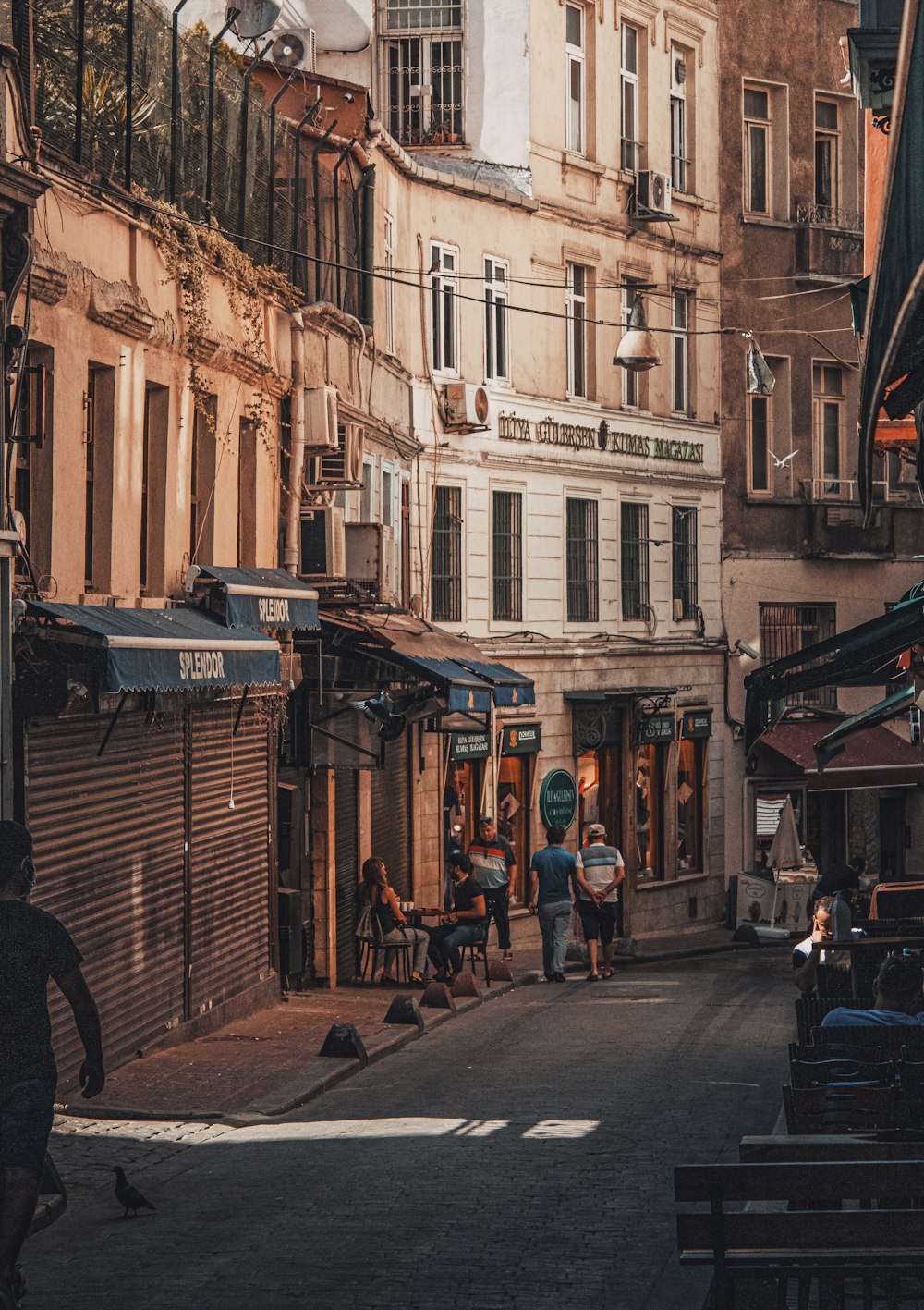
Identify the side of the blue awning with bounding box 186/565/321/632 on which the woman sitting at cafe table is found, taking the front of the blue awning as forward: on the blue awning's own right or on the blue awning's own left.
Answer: on the blue awning's own left

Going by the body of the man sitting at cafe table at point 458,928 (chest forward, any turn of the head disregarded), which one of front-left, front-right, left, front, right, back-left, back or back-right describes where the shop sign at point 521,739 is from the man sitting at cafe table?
right

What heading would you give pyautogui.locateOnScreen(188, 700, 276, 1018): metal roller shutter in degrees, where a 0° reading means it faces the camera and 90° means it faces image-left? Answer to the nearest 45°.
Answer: approximately 315°

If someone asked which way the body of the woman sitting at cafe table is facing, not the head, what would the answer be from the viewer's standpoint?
to the viewer's right

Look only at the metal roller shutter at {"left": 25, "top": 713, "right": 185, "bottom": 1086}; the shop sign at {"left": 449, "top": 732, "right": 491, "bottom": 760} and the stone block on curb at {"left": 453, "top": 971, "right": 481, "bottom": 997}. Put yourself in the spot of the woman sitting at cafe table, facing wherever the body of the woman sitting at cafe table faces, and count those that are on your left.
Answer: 1

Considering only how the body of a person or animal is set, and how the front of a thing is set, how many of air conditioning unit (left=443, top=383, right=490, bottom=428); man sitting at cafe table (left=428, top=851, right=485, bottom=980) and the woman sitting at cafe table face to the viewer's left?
1

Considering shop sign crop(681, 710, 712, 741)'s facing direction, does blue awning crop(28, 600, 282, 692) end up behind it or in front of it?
in front

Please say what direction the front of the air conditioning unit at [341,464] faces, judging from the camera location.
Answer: facing the viewer and to the right of the viewer

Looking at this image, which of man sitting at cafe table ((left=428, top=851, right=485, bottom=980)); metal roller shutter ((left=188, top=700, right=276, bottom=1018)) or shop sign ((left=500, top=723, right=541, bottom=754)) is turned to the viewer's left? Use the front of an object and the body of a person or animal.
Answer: the man sitting at cafe table

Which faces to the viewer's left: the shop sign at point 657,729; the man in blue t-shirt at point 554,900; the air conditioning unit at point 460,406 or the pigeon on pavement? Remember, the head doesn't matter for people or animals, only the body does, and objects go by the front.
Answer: the pigeon on pavement

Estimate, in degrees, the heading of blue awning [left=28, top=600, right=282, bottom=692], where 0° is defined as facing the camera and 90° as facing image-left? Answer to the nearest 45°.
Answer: approximately 315°

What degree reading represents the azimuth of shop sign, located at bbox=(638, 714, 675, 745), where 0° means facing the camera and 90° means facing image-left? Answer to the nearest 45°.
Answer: approximately 0°

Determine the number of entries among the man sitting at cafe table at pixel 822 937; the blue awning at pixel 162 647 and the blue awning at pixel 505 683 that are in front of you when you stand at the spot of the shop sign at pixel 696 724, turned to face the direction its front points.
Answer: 3

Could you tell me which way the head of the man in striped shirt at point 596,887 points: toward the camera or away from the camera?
away from the camera

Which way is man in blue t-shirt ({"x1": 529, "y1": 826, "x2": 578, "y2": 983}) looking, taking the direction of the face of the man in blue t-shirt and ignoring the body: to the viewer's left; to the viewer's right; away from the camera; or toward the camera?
away from the camera

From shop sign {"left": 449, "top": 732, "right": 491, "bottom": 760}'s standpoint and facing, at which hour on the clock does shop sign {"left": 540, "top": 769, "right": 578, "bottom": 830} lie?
shop sign {"left": 540, "top": 769, "right": 578, "bottom": 830} is roughly at 9 o'clock from shop sign {"left": 449, "top": 732, "right": 491, "bottom": 760}.
